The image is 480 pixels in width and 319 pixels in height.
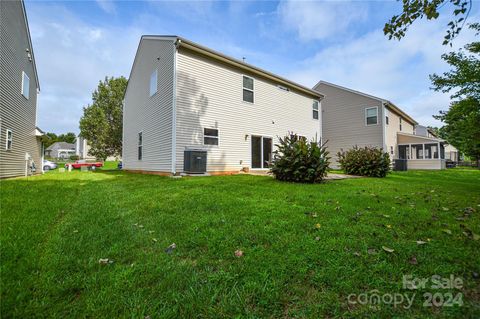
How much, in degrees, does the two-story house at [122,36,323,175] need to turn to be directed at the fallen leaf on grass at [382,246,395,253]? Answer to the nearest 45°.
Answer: approximately 135° to its left

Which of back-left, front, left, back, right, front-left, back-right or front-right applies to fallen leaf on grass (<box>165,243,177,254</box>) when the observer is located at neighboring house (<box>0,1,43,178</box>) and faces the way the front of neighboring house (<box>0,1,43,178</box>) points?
back

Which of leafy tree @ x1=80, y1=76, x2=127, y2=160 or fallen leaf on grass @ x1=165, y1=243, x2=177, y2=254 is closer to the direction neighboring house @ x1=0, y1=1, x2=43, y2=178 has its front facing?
the leafy tree

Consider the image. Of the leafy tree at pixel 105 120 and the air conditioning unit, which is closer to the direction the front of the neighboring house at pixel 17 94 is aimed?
the leafy tree

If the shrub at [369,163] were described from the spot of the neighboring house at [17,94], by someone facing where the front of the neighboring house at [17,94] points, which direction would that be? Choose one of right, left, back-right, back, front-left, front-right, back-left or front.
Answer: back-right

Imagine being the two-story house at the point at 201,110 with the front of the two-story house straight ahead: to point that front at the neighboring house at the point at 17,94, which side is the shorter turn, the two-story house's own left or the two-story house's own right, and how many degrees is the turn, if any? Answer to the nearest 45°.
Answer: approximately 45° to the two-story house's own left

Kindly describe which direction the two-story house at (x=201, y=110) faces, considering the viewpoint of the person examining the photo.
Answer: facing away from the viewer and to the left of the viewer

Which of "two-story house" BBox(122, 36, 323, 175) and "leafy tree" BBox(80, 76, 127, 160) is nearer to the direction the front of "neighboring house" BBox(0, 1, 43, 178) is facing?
the leafy tree

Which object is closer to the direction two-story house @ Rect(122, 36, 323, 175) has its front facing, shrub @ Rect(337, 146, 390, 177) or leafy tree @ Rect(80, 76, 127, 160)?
the leafy tree

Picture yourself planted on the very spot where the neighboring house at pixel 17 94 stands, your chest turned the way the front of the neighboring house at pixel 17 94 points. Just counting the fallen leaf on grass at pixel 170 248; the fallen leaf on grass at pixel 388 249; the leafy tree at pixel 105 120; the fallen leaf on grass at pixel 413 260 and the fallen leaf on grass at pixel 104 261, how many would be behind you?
4
